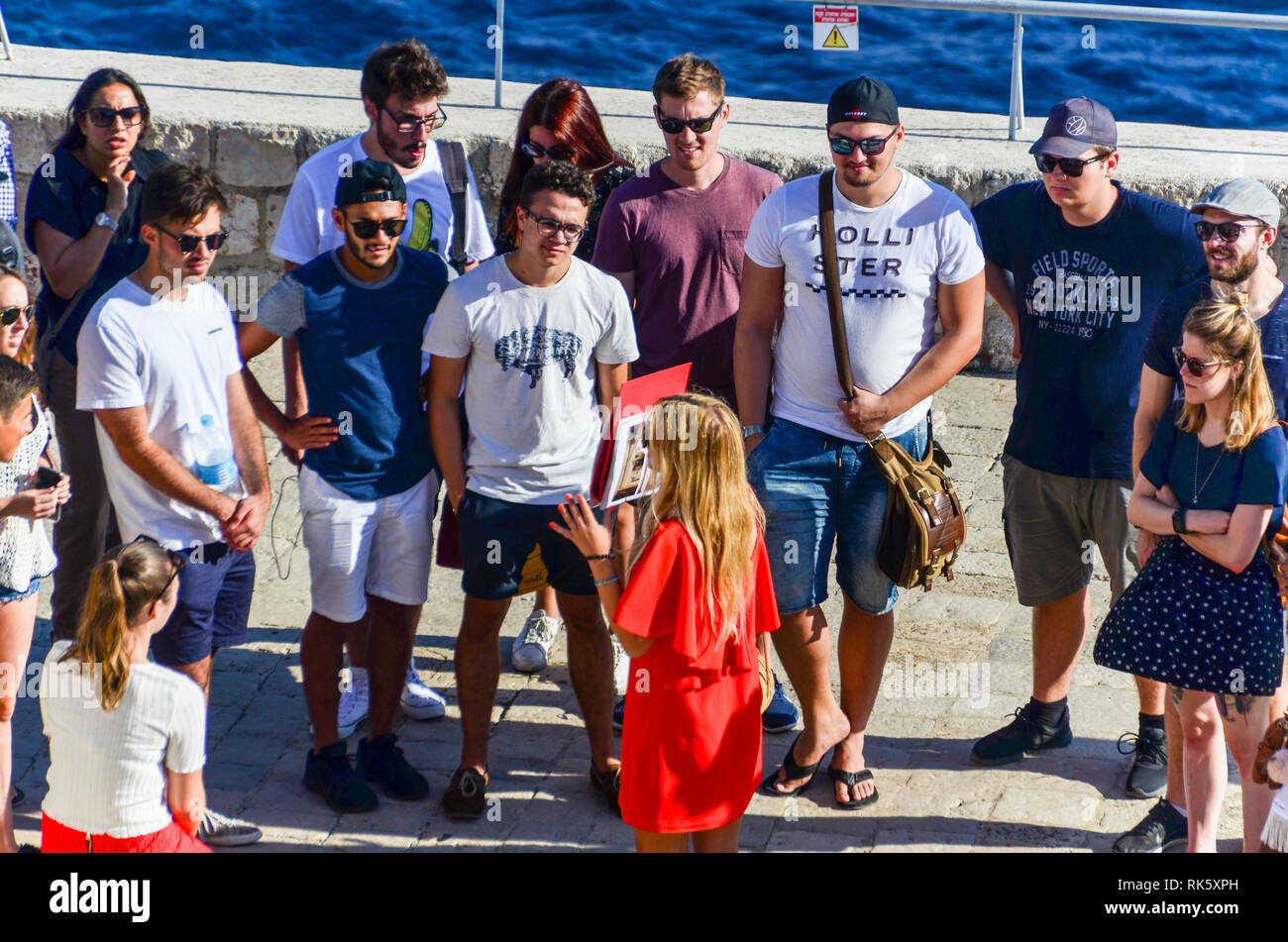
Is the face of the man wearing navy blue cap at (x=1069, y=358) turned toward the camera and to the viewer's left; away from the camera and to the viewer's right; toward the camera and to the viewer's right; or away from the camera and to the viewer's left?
toward the camera and to the viewer's left

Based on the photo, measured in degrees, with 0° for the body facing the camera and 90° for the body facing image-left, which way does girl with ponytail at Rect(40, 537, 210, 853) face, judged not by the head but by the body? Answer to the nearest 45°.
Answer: approximately 225°

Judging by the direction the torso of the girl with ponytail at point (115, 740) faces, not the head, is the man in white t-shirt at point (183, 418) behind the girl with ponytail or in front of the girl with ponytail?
in front

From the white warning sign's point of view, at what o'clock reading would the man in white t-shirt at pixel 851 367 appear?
The man in white t-shirt is roughly at 12 o'clock from the white warning sign.

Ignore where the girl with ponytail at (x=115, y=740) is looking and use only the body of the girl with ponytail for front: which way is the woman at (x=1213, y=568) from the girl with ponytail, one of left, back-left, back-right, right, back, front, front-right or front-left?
front-right

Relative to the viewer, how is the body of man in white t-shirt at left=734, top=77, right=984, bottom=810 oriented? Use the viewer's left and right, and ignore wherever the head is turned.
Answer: facing the viewer

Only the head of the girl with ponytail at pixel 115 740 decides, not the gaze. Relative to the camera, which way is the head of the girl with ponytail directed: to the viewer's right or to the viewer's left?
to the viewer's right

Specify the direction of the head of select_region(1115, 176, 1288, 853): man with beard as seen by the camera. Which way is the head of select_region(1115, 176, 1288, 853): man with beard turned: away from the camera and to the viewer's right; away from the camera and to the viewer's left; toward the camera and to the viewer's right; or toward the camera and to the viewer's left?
toward the camera and to the viewer's left

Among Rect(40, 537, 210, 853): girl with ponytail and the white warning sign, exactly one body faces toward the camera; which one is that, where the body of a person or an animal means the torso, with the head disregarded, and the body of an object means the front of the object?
the white warning sign

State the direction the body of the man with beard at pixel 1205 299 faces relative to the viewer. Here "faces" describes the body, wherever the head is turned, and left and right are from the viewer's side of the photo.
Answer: facing the viewer and to the left of the viewer

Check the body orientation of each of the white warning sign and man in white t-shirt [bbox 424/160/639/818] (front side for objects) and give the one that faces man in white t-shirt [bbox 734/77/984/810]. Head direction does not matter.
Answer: the white warning sign

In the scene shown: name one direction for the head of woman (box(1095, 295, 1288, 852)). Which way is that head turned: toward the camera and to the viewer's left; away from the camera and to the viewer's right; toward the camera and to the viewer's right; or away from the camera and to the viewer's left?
toward the camera and to the viewer's left

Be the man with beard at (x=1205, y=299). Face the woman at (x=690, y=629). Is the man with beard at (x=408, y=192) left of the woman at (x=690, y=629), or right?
right

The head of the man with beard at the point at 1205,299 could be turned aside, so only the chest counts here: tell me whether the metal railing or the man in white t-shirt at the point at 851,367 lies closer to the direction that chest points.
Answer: the man in white t-shirt

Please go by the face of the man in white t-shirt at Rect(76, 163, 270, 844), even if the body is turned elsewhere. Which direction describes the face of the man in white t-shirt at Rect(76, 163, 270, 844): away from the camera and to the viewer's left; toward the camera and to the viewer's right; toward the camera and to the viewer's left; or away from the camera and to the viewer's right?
toward the camera and to the viewer's right

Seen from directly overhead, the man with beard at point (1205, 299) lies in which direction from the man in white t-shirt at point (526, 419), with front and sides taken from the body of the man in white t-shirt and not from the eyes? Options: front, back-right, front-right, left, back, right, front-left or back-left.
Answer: left

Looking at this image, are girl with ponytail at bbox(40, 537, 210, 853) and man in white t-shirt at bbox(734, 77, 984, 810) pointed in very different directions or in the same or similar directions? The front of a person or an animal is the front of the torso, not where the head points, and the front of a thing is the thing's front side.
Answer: very different directions

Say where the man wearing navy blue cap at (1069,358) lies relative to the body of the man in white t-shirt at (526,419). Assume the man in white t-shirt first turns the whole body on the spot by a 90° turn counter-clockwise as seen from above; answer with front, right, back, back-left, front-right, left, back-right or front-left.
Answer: front

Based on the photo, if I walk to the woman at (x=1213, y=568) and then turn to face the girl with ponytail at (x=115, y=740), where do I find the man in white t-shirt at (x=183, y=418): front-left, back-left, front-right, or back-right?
front-right

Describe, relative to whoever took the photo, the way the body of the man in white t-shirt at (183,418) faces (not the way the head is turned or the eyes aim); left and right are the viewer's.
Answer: facing the viewer and to the right of the viewer

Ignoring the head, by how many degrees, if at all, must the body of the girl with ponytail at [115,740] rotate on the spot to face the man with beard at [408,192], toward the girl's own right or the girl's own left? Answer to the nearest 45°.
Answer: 0° — they already face them
